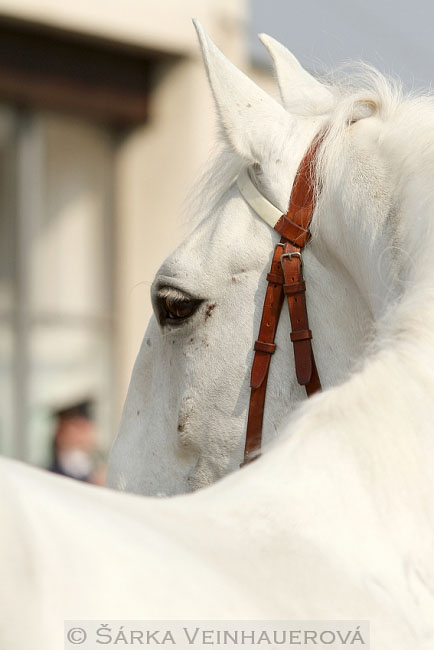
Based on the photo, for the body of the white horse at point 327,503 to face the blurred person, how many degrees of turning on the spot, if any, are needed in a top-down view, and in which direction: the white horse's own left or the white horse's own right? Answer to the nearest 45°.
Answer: approximately 90° to the white horse's own left
